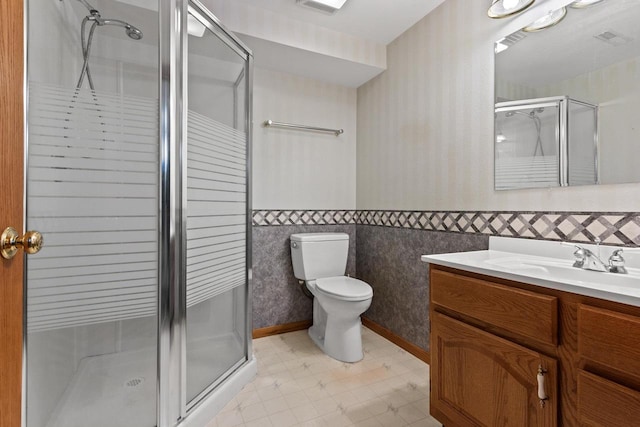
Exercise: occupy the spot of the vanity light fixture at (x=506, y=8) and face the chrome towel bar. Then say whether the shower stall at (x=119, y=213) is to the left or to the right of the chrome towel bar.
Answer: left

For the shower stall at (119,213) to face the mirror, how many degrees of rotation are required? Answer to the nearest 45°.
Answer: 0° — it already faces it

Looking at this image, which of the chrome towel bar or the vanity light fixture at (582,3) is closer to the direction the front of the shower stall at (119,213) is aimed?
the vanity light fixture

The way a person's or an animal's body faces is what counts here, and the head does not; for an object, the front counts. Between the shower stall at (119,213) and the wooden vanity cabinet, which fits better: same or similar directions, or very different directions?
very different directions

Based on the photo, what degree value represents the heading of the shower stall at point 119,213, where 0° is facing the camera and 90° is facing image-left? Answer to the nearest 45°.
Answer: approximately 315°

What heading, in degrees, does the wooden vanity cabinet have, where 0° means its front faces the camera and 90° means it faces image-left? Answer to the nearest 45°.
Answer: approximately 45°

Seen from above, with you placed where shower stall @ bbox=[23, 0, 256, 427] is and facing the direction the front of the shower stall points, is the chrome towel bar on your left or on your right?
on your left
